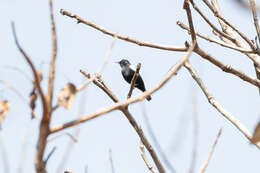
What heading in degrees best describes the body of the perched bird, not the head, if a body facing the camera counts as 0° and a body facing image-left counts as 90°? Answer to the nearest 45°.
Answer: approximately 90°

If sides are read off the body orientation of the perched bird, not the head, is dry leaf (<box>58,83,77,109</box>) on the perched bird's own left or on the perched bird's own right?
on the perched bird's own left

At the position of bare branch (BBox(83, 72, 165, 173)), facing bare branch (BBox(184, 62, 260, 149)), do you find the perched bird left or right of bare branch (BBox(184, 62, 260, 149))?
left

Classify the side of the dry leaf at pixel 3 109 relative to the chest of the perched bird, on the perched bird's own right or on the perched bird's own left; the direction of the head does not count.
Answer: on the perched bird's own right
